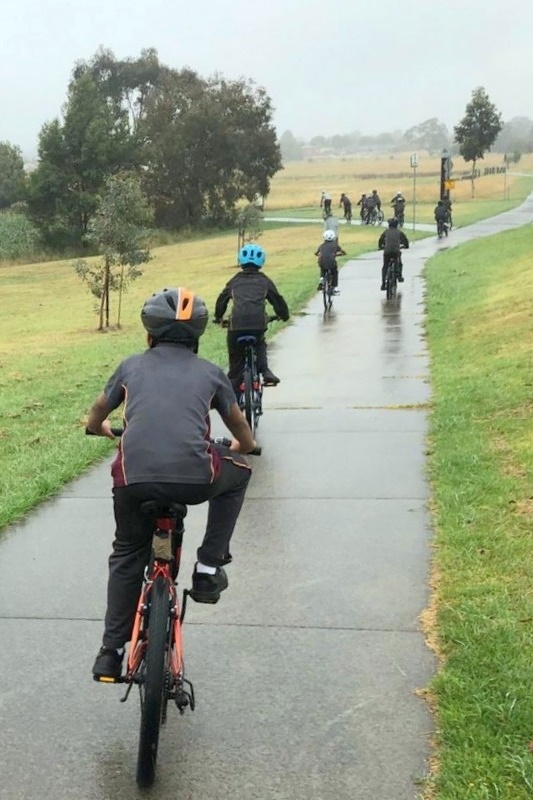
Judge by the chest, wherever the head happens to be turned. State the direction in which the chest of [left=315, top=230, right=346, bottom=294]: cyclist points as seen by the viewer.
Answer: away from the camera

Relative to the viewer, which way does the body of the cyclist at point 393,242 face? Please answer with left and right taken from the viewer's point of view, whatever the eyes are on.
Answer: facing away from the viewer

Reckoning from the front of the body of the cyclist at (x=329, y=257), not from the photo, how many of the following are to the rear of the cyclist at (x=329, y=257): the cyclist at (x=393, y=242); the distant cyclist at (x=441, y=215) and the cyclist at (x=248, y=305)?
1

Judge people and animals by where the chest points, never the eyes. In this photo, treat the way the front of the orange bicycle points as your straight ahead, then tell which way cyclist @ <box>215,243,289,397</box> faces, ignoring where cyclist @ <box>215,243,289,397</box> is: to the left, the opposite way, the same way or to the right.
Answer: the same way

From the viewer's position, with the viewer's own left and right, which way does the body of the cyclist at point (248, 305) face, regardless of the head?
facing away from the viewer

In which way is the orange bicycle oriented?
away from the camera

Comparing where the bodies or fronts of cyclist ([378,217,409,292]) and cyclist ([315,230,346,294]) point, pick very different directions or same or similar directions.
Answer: same or similar directions

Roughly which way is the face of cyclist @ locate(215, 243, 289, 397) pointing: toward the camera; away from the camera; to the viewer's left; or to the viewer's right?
away from the camera

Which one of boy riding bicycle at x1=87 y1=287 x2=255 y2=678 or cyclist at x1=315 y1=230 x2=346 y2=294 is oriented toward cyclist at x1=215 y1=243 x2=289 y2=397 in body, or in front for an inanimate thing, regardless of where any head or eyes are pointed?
the boy riding bicycle

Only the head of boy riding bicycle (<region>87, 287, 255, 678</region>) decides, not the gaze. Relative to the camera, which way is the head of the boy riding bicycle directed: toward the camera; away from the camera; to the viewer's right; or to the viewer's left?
away from the camera

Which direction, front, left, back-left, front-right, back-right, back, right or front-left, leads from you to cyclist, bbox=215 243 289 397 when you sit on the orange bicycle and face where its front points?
front

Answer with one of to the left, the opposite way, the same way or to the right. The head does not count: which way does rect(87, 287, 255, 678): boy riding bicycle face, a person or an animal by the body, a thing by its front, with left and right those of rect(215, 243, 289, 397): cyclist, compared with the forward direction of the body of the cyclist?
the same way

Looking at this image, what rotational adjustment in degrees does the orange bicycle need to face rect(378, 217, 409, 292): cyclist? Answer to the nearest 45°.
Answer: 0° — it already faces them

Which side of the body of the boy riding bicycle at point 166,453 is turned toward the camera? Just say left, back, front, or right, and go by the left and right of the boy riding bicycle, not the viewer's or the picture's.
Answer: back

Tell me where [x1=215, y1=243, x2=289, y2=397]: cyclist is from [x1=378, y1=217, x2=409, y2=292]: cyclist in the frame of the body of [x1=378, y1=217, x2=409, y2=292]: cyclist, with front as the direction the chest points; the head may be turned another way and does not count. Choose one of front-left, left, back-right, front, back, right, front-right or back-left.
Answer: back

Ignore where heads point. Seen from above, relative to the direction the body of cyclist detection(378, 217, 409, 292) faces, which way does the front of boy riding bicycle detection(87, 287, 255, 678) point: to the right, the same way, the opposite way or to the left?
the same way
